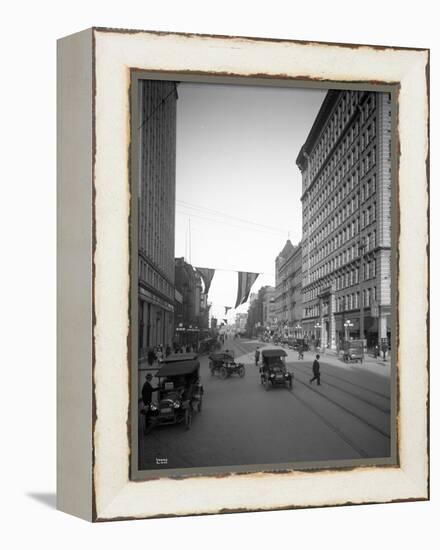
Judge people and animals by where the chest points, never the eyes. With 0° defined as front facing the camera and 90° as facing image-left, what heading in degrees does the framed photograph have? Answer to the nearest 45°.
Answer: approximately 315°
